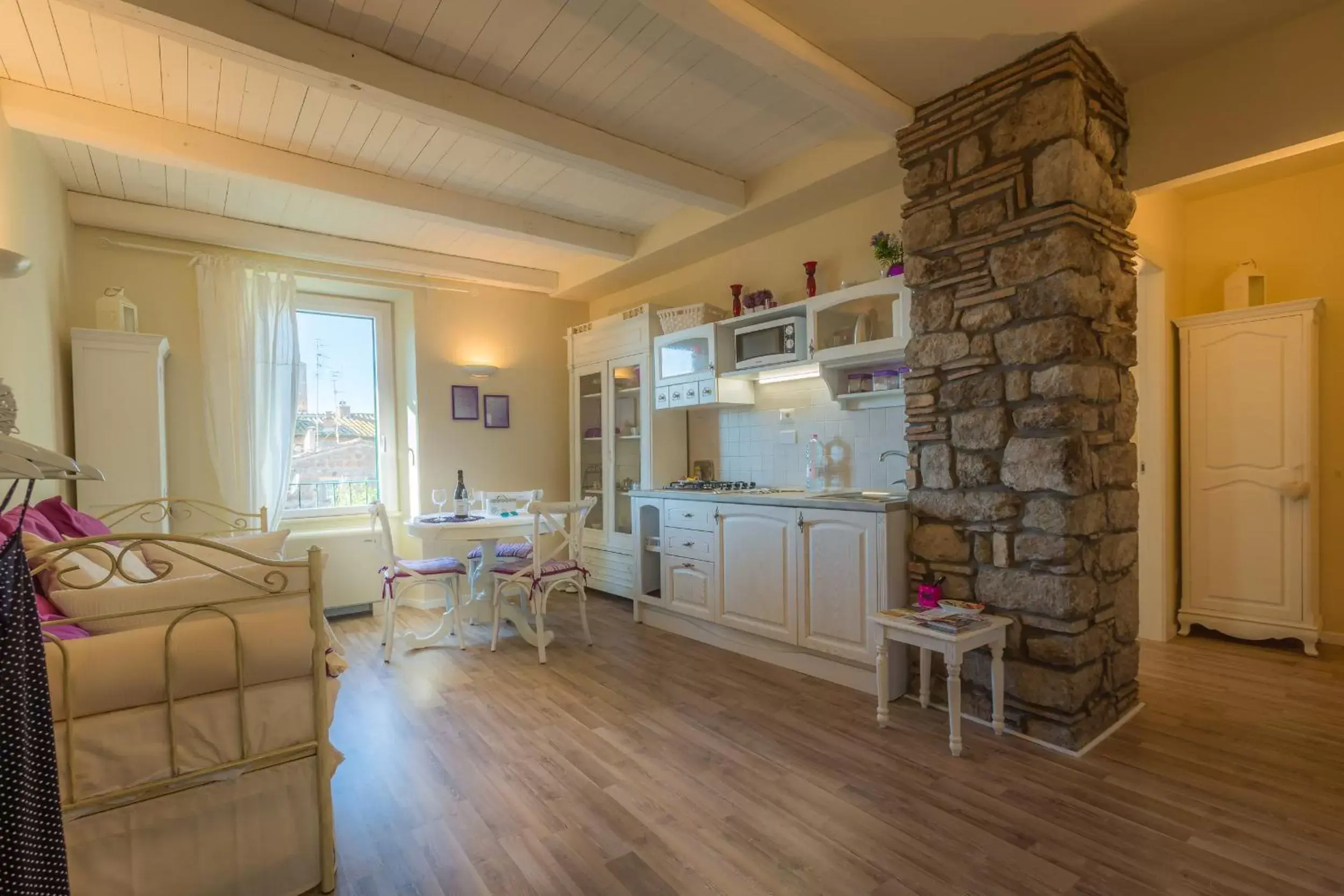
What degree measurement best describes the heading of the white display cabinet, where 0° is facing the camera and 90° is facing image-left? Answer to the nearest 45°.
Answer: approximately 45°

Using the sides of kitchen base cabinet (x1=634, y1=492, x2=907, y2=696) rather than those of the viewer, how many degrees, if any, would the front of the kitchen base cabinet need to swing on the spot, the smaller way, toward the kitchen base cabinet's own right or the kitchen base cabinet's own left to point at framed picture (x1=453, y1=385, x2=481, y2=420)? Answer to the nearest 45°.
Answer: approximately 90° to the kitchen base cabinet's own right

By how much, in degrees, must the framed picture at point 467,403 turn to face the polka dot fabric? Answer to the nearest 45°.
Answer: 0° — it already faces it

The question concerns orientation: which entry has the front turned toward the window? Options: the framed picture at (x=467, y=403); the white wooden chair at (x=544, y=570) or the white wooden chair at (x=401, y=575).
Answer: the white wooden chair at (x=544, y=570)

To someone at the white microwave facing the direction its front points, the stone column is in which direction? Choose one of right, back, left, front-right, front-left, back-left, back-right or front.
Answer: left

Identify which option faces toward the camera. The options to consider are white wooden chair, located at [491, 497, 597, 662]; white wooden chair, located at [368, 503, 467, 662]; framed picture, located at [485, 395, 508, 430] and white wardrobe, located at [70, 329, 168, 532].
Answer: the framed picture

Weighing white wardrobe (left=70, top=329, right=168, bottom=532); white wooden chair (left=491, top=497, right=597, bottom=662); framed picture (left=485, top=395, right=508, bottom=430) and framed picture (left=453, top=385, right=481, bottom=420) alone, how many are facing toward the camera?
2

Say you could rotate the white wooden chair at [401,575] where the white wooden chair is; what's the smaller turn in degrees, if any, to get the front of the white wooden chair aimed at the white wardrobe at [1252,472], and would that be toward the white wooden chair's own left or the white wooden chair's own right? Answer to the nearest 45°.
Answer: approximately 45° to the white wooden chair's own right

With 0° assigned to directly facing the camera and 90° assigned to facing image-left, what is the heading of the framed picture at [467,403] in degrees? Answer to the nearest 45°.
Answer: approximately 0°

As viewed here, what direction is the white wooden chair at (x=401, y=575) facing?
to the viewer's right
